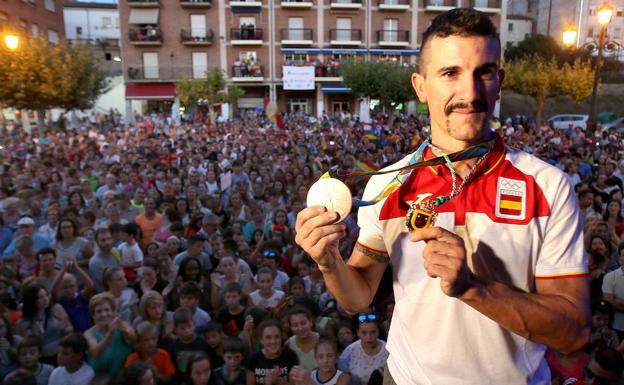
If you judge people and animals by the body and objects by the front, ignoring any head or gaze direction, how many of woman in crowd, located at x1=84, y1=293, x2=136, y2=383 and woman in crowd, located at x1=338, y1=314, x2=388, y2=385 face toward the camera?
2

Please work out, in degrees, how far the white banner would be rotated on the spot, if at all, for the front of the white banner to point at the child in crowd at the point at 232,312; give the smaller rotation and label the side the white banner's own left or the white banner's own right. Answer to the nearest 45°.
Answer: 0° — it already faces them

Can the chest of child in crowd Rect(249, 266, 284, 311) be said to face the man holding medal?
yes

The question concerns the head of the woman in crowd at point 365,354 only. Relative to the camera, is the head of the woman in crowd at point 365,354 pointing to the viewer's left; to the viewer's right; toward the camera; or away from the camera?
toward the camera

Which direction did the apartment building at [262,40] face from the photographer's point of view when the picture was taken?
facing the viewer

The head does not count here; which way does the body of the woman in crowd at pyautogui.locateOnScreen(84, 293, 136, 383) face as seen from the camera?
toward the camera

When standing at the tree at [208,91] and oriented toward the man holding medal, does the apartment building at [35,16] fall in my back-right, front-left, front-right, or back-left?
back-right

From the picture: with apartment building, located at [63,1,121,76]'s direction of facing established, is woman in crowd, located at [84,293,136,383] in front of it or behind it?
in front

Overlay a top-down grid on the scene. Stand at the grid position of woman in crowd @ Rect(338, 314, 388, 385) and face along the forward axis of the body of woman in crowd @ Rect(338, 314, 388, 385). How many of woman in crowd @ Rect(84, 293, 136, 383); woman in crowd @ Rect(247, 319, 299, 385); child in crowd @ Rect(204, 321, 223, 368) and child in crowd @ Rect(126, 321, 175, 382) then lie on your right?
4

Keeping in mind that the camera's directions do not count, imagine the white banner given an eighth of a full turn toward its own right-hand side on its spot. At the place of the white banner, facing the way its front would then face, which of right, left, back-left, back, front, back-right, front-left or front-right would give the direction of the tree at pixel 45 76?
front

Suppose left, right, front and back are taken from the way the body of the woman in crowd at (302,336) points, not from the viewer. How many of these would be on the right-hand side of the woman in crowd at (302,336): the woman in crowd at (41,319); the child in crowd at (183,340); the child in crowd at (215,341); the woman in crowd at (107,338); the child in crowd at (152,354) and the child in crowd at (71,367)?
6

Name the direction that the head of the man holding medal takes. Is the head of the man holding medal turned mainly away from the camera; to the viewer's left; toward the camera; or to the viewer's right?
toward the camera

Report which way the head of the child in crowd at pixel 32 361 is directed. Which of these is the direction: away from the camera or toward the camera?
toward the camera

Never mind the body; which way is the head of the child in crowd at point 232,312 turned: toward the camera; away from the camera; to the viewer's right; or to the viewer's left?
toward the camera
